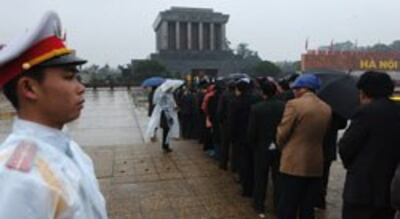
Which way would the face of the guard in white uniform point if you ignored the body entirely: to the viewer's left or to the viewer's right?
to the viewer's right

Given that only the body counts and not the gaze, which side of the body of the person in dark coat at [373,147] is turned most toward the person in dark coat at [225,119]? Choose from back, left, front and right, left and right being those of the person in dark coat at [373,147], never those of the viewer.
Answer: front

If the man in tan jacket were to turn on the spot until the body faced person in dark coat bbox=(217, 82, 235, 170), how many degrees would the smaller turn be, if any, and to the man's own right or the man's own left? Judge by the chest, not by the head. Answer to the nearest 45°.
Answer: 0° — they already face them

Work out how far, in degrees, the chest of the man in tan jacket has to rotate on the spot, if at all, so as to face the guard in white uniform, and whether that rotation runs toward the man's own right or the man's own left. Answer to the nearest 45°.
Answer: approximately 135° to the man's own left

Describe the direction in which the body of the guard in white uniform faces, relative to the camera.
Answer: to the viewer's right

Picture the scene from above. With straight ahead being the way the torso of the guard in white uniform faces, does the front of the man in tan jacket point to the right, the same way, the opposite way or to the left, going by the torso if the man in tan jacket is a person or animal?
to the left

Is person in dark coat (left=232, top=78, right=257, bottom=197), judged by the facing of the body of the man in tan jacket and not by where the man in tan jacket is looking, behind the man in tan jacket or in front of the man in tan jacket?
in front

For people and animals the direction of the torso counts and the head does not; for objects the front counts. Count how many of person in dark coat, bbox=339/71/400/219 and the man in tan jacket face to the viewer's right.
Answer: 0

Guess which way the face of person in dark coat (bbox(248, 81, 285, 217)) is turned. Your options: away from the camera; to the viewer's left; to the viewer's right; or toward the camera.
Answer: away from the camera

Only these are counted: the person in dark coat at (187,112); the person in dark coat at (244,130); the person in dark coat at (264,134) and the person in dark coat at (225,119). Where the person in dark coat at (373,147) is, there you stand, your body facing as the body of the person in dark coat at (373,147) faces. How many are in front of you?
4

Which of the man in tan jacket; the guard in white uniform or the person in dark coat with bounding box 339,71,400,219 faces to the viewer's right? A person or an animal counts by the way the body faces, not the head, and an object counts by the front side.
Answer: the guard in white uniform

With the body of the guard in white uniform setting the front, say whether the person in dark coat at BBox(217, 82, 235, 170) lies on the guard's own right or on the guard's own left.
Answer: on the guard's own left

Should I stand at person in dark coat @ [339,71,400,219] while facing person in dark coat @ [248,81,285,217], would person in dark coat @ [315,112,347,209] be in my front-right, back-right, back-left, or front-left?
front-right

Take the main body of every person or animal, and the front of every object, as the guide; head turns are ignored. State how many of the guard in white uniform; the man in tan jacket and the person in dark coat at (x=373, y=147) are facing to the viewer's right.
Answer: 1

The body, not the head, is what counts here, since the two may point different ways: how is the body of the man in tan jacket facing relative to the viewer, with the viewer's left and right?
facing away from the viewer and to the left of the viewer
